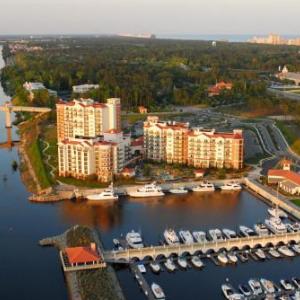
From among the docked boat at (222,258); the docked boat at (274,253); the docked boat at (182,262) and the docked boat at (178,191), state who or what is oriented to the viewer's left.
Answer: the docked boat at (178,191)

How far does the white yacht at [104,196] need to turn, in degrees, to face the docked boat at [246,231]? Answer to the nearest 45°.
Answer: approximately 135° to its left

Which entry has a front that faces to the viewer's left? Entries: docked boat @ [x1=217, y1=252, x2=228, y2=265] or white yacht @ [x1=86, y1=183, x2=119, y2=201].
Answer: the white yacht

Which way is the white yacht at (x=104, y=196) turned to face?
to the viewer's left

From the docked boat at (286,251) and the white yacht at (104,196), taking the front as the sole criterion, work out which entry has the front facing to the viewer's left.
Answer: the white yacht

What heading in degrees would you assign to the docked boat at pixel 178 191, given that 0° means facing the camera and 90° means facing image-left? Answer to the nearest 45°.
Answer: approximately 90°

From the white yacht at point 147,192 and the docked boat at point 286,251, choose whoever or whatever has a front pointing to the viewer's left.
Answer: the white yacht

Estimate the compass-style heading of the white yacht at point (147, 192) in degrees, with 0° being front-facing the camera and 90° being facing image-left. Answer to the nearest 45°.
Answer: approximately 90°

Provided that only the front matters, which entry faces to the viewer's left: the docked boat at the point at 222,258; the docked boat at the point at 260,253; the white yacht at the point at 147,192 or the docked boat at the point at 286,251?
the white yacht

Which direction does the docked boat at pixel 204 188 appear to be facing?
to the viewer's left

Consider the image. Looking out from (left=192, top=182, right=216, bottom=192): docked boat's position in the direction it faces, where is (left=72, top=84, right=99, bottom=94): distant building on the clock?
The distant building is roughly at 2 o'clock from the docked boat.
